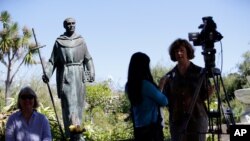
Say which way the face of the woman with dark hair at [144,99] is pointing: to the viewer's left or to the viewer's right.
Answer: to the viewer's right

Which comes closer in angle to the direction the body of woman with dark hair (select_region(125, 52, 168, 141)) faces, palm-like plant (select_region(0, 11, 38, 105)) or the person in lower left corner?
the palm-like plant

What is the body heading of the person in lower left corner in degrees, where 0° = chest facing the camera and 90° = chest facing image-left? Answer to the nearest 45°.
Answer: approximately 0°

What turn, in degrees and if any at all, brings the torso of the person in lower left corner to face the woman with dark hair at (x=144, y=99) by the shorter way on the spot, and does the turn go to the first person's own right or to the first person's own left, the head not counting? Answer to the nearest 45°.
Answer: approximately 90° to the first person's own left

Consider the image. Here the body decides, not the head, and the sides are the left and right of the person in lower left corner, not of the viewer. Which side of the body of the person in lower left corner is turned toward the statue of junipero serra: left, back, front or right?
back

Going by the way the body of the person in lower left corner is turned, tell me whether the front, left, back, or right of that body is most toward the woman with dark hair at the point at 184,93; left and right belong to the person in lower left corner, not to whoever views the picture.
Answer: left

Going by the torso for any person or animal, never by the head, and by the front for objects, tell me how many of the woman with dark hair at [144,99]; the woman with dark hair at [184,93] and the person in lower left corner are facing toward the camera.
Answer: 2

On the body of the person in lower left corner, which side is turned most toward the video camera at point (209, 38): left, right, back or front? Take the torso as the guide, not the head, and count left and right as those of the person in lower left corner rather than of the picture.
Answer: left

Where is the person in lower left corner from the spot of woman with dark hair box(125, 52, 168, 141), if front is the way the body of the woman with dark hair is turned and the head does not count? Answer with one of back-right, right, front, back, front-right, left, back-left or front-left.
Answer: back-left

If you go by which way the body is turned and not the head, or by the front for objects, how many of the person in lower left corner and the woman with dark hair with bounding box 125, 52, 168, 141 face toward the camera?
1

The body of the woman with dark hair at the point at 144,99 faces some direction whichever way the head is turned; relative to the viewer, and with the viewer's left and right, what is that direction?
facing away from the viewer and to the right of the viewer

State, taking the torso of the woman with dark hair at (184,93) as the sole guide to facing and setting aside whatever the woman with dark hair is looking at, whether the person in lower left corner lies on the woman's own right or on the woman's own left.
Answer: on the woman's own right

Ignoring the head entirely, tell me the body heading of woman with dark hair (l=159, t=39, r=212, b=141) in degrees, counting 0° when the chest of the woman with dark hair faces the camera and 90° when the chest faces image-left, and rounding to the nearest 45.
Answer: approximately 0°
